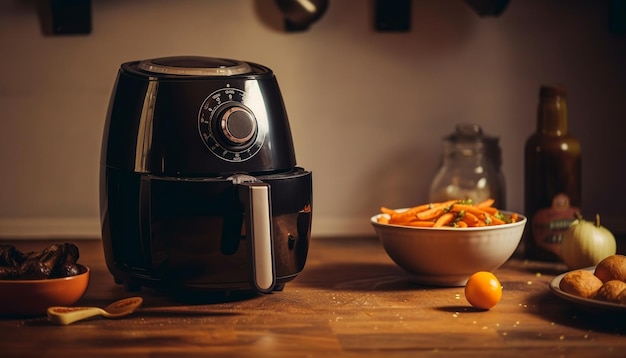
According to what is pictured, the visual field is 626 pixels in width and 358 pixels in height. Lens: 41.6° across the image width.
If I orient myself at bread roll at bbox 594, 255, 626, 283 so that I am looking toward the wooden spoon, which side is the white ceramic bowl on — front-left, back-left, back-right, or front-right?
front-right

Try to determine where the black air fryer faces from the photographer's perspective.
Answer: facing the viewer and to the right of the viewer

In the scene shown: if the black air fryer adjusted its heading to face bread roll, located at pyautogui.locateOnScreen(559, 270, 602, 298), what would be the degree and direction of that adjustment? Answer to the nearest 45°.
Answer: approximately 45° to its left

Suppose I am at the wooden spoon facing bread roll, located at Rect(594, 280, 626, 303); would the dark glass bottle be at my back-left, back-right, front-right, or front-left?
front-left

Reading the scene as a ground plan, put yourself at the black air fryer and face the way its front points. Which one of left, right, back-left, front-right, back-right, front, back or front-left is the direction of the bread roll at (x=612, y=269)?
front-left
